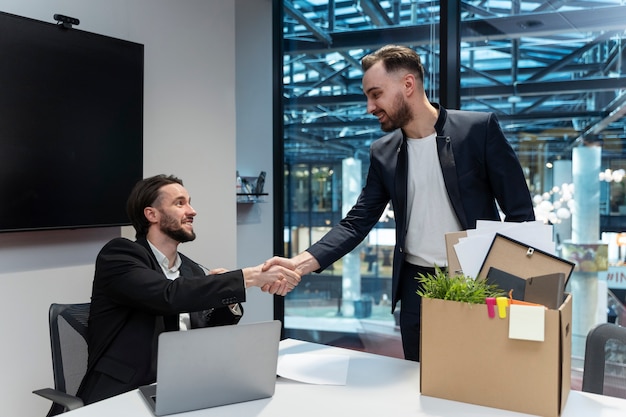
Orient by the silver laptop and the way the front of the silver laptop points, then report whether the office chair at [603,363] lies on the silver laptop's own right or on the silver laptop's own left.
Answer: on the silver laptop's own right

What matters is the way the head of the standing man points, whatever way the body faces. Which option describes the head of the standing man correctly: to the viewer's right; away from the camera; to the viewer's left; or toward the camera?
to the viewer's left

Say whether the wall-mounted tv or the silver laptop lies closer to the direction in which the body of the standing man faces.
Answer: the silver laptop

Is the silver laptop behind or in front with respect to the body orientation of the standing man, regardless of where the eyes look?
in front

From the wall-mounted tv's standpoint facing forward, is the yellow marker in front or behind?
in front

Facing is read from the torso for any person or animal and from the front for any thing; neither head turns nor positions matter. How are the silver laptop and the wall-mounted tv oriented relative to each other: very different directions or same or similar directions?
very different directions

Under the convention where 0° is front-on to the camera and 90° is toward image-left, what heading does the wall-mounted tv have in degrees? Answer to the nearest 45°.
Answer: approximately 315°

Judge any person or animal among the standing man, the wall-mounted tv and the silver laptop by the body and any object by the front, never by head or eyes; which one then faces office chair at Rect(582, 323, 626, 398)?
the wall-mounted tv

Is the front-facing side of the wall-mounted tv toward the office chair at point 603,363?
yes

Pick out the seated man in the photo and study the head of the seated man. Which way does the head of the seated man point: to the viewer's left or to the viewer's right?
to the viewer's right

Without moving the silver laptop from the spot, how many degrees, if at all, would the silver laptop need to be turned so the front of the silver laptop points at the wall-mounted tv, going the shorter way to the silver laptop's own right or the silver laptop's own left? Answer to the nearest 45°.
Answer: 0° — it already faces it

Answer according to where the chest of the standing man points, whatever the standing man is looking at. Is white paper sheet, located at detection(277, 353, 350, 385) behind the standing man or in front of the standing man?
in front

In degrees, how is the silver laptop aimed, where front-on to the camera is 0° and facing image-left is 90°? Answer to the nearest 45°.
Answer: approximately 135°

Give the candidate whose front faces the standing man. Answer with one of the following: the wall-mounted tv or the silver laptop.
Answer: the wall-mounted tv
